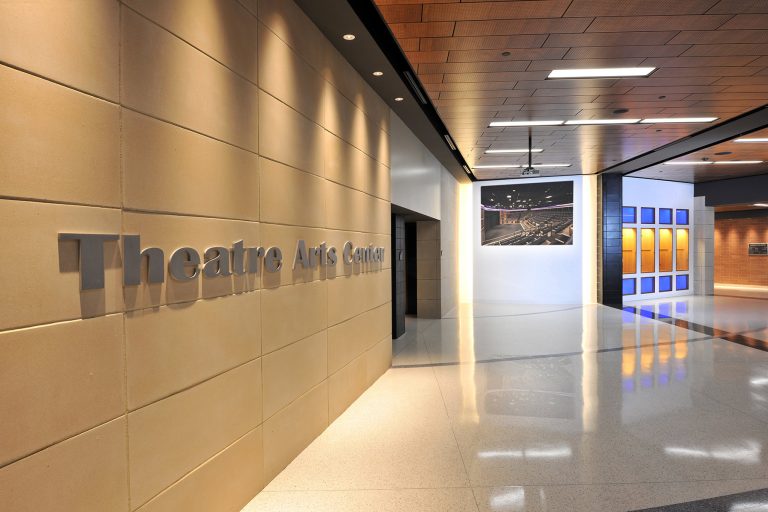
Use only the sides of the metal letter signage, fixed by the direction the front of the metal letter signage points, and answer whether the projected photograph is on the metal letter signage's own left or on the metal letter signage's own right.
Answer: on the metal letter signage's own left

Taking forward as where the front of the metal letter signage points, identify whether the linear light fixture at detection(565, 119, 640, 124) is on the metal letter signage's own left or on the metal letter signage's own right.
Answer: on the metal letter signage's own left

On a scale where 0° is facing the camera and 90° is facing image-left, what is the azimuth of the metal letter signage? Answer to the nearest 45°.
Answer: approximately 315°

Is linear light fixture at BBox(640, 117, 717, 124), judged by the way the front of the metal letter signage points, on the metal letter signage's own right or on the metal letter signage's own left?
on the metal letter signage's own left

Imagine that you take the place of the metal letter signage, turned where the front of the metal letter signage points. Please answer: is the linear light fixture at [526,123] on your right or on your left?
on your left
